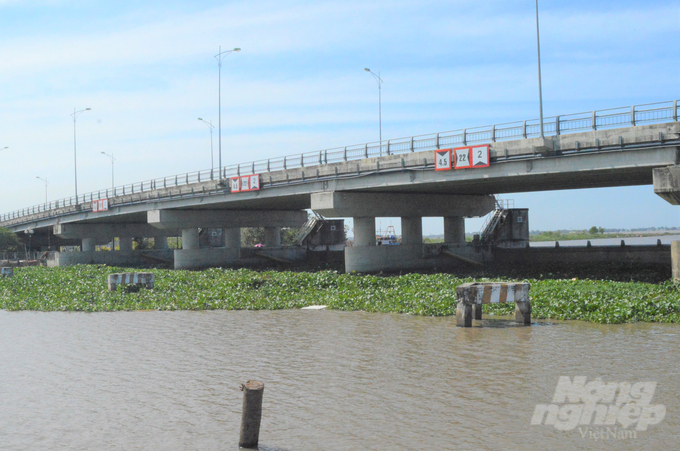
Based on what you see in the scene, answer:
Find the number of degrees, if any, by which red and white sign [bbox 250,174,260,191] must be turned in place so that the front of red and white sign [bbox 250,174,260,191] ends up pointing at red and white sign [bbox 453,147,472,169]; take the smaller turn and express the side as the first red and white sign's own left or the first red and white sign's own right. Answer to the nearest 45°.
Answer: approximately 90° to the first red and white sign's own left

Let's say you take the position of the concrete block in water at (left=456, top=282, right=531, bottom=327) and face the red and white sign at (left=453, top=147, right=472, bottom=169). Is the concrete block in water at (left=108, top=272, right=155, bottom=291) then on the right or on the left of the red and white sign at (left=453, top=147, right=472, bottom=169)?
left

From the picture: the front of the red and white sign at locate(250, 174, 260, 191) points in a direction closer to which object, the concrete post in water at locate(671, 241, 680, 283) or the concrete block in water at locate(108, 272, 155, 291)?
the concrete block in water

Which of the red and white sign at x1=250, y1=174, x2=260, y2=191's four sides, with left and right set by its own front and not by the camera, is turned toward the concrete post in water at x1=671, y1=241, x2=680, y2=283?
left

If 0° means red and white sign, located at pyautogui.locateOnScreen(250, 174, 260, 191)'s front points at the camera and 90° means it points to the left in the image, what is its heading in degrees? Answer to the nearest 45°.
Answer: approximately 45°
